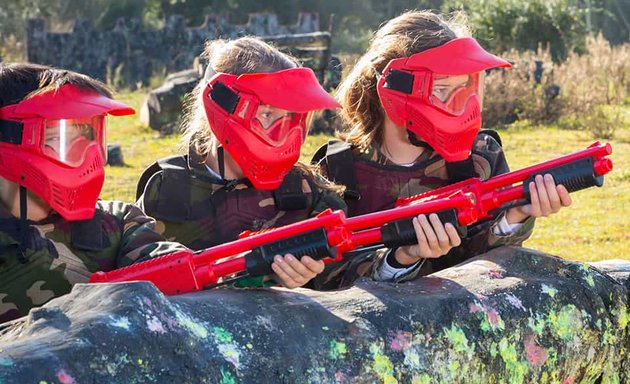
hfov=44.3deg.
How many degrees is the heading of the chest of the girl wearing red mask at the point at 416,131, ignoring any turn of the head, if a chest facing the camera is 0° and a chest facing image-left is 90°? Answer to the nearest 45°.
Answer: approximately 315°

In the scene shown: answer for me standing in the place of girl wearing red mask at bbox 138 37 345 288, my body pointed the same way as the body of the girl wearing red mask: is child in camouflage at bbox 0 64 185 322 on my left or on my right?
on my right

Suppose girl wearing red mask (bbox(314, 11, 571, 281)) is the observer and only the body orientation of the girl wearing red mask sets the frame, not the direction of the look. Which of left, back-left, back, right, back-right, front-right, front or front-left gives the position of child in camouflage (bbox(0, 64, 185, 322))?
right

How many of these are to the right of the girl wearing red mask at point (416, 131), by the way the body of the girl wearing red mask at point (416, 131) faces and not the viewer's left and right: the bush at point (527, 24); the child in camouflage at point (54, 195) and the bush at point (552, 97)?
1

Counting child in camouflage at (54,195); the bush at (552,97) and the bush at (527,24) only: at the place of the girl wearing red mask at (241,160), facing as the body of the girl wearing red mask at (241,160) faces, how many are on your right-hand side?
1

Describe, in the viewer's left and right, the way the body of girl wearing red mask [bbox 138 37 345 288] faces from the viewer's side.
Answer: facing the viewer and to the right of the viewer

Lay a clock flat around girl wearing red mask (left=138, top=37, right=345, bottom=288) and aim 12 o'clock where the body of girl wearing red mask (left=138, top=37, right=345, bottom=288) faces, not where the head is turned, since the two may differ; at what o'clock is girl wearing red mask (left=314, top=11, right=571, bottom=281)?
girl wearing red mask (left=314, top=11, right=571, bottom=281) is roughly at 10 o'clock from girl wearing red mask (left=138, top=37, right=345, bottom=288).

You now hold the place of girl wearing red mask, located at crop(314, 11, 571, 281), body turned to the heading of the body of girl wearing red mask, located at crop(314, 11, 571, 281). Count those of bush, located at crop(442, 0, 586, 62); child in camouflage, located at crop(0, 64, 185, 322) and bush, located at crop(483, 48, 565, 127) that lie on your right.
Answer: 1

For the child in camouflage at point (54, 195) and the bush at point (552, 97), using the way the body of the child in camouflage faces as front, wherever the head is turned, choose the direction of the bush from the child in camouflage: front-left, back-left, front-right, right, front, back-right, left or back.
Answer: left

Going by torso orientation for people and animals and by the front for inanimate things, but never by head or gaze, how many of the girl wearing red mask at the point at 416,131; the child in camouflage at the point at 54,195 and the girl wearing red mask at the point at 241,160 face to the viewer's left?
0

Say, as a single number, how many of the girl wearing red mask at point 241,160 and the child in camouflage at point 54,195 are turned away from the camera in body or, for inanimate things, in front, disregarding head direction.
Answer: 0

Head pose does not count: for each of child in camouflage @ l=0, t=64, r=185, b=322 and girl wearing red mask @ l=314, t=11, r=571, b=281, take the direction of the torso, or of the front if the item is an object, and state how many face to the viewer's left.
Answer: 0

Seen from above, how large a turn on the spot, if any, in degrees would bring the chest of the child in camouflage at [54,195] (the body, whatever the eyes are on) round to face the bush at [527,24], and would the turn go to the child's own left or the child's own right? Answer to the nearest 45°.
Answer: approximately 90° to the child's own left

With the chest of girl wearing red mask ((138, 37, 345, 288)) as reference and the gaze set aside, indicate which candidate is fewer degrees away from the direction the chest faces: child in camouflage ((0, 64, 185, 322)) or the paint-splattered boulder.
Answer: the paint-splattered boulder
